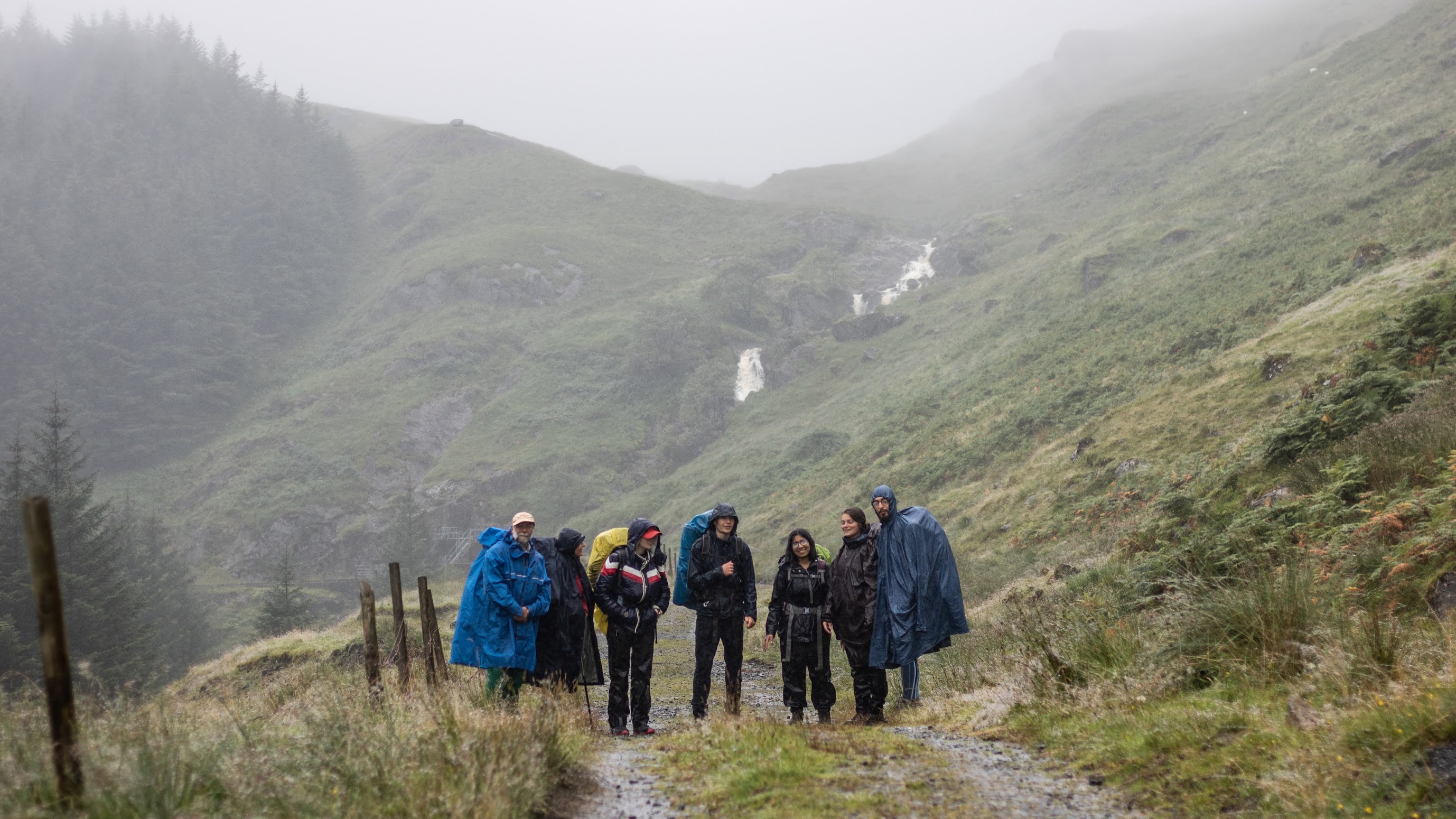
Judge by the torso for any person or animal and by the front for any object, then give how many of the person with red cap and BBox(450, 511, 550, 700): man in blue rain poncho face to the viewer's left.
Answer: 0

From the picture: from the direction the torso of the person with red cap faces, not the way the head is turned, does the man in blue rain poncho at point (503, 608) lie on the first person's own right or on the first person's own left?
on the first person's own right

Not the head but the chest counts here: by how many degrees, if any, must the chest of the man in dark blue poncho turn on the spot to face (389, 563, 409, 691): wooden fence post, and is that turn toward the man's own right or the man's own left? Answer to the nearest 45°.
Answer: approximately 45° to the man's own right

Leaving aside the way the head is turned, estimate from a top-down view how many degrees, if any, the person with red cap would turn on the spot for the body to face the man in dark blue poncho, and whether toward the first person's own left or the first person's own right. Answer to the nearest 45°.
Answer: approximately 45° to the first person's own left

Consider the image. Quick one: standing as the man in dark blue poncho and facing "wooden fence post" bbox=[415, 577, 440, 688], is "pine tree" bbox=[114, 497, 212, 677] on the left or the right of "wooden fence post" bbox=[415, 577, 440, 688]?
right

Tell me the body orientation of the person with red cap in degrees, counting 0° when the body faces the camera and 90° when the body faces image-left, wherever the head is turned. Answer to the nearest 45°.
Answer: approximately 315°

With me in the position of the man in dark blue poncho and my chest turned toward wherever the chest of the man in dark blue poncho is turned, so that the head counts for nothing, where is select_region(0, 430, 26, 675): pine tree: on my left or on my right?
on my right

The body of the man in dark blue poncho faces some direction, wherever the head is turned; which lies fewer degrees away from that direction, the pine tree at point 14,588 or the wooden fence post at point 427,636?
the wooden fence post

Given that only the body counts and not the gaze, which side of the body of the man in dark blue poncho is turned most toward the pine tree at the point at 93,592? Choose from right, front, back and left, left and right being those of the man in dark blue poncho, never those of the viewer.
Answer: right
